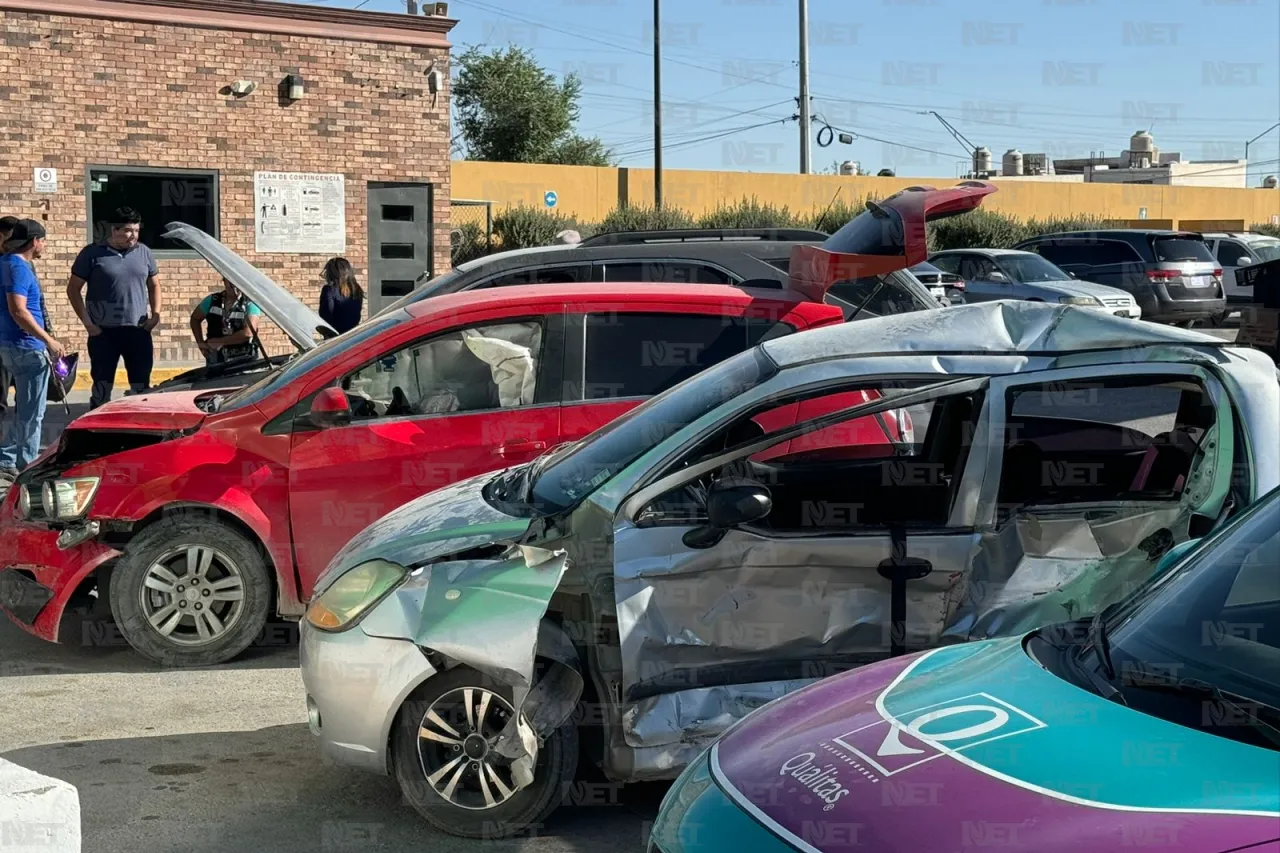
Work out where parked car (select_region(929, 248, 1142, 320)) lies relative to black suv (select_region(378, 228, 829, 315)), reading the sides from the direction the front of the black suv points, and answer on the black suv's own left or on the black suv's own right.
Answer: on the black suv's own right

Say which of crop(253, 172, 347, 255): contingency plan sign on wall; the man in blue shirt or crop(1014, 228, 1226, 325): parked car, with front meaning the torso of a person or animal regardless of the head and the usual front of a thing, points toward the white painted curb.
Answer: the contingency plan sign on wall

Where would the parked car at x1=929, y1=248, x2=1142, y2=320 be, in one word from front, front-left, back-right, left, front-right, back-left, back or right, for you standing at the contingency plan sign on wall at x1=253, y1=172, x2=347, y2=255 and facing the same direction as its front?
left

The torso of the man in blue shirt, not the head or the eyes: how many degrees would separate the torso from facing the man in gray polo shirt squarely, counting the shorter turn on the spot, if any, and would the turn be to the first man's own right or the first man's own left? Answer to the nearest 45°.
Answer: approximately 45° to the first man's own left

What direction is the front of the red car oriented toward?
to the viewer's left

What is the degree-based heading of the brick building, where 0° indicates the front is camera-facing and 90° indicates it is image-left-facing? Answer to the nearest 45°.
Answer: approximately 0°

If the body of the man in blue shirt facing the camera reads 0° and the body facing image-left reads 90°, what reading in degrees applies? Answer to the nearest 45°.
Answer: approximately 270°

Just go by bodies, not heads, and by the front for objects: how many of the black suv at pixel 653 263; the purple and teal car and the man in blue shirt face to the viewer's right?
1
